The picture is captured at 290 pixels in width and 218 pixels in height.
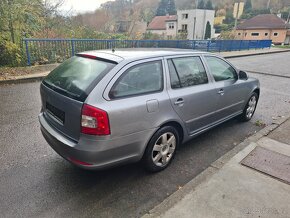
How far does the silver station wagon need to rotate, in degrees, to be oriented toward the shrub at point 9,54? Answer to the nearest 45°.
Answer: approximately 90° to its left

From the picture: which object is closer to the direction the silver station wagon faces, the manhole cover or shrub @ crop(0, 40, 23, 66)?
the manhole cover

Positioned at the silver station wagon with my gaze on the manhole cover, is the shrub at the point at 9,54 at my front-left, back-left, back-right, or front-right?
back-left

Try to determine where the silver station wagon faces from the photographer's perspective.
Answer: facing away from the viewer and to the right of the viewer

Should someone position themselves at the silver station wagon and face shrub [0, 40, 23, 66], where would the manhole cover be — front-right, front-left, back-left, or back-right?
back-right
